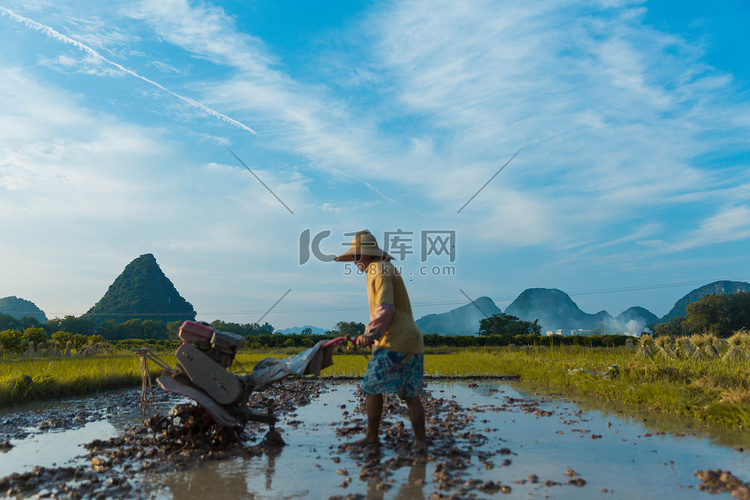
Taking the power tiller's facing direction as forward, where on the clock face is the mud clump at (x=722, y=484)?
The mud clump is roughly at 7 o'clock from the power tiller.

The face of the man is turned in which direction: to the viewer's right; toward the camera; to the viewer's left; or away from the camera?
to the viewer's left

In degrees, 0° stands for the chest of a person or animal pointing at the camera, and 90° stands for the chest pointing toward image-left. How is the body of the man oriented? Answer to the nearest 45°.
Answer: approximately 90°

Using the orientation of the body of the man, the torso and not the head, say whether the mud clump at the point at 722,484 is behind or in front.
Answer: behind

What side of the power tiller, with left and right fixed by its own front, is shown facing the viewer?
left
